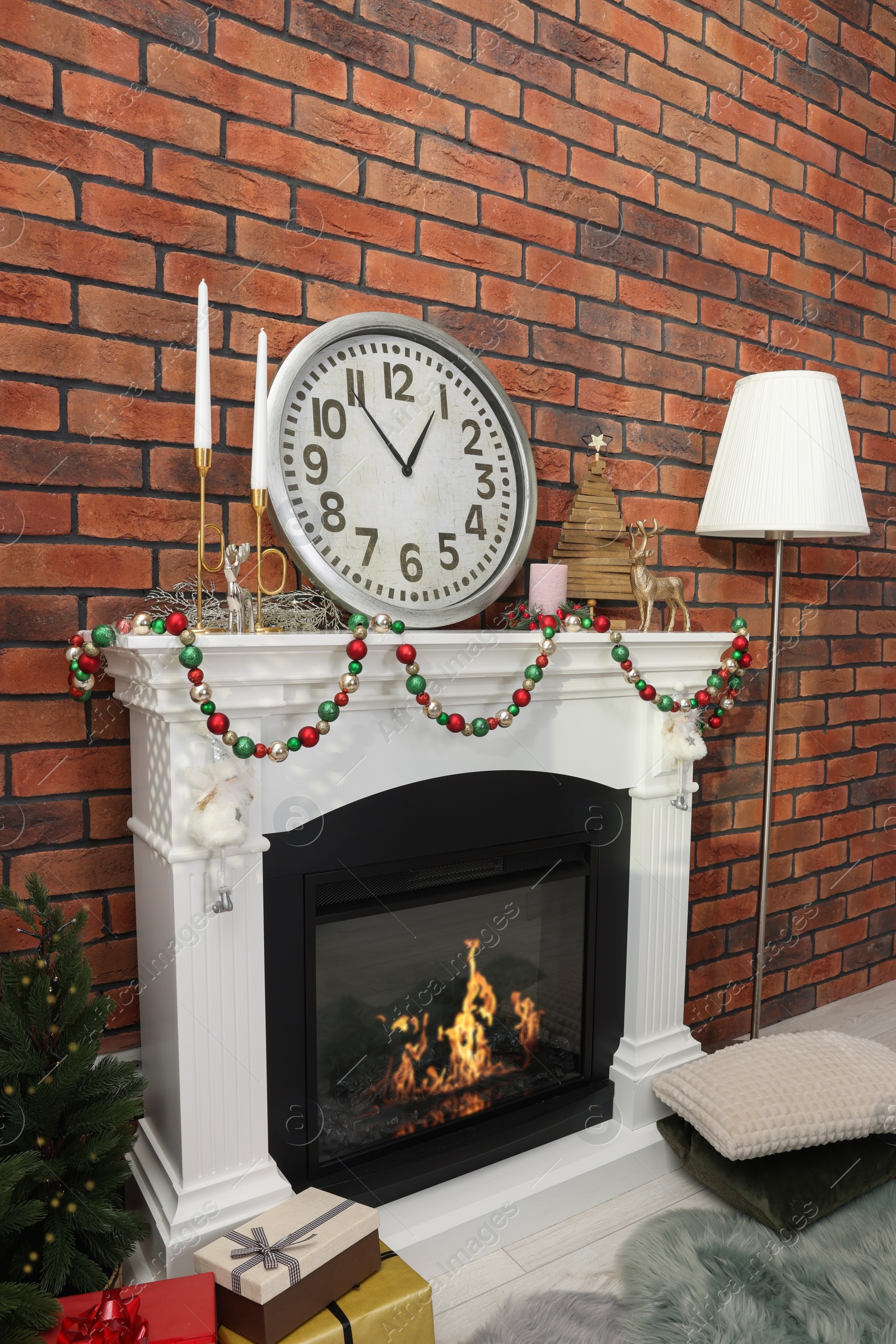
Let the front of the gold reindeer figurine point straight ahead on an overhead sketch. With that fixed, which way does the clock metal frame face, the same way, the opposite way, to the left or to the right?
to the left

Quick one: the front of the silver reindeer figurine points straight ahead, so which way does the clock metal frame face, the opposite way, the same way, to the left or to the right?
to the left

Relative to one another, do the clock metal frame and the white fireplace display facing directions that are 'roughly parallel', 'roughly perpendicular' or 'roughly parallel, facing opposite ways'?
roughly parallel

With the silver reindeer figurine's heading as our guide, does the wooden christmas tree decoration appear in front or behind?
behind

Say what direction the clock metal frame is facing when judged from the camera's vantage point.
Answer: facing the viewer and to the right of the viewer

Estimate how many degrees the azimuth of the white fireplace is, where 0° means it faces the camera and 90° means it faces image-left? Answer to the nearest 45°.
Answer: approximately 315°

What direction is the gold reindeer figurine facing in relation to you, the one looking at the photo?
facing the viewer and to the left of the viewer
